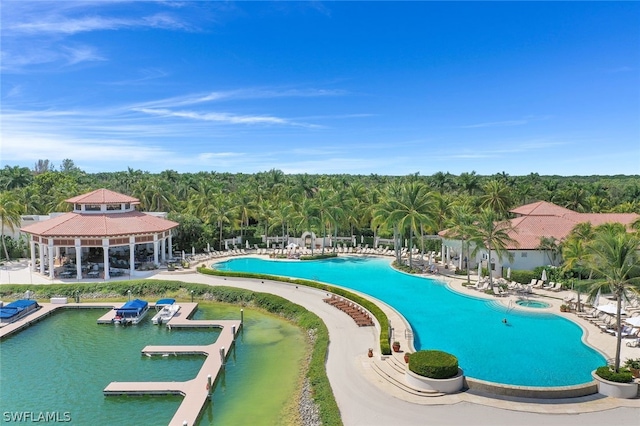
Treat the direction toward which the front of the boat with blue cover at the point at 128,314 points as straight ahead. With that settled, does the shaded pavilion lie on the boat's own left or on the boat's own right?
on the boat's own left

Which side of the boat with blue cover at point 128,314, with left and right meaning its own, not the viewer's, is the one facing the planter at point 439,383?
right

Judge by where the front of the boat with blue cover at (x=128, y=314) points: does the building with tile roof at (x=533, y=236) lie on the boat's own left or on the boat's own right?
on the boat's own right

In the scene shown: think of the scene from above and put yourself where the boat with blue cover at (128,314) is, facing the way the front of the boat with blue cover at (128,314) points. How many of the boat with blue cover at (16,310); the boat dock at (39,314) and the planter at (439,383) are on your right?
1

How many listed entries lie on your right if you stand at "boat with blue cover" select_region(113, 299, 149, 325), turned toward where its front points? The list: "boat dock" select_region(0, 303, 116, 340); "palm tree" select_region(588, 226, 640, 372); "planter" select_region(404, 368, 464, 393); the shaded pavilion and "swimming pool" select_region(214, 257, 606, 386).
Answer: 3

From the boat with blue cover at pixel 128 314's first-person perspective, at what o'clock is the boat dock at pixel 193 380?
The boat dock is roughly at 4 o'clock from the boat with blue cover.

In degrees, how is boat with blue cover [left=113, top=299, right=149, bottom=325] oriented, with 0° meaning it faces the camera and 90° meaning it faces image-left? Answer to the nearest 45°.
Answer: approximately 225°

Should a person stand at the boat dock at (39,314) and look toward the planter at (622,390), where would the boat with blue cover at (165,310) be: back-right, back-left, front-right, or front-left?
front-left

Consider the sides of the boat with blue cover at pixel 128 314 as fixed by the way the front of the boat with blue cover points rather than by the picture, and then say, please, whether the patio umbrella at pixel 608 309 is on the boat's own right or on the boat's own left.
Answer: on the boat's own right

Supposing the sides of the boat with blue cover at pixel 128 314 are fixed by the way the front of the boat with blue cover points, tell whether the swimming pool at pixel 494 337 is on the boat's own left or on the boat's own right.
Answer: on the boat's own right

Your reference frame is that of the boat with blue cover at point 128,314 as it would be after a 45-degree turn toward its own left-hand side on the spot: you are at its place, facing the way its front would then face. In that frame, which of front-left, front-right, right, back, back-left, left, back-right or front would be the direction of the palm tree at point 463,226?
right

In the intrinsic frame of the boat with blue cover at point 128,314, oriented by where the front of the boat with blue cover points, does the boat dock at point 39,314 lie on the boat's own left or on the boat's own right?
on the boat's own left

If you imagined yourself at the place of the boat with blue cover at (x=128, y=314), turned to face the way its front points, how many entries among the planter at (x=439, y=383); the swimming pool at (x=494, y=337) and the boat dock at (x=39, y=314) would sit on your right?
2

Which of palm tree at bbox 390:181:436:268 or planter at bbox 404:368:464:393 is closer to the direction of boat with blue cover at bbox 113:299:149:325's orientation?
the palm tree

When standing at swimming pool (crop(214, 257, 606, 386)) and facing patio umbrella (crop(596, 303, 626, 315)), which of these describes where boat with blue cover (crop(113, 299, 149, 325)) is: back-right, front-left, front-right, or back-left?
back-left

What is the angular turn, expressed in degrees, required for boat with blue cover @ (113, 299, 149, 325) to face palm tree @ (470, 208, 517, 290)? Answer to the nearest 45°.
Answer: approximately 45° to its right

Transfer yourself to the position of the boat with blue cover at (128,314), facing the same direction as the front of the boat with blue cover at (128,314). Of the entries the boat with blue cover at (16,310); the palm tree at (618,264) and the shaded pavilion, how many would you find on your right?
1

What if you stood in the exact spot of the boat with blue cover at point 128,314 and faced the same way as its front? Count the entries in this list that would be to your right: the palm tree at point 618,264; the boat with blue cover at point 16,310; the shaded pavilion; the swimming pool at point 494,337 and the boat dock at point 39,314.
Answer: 2
